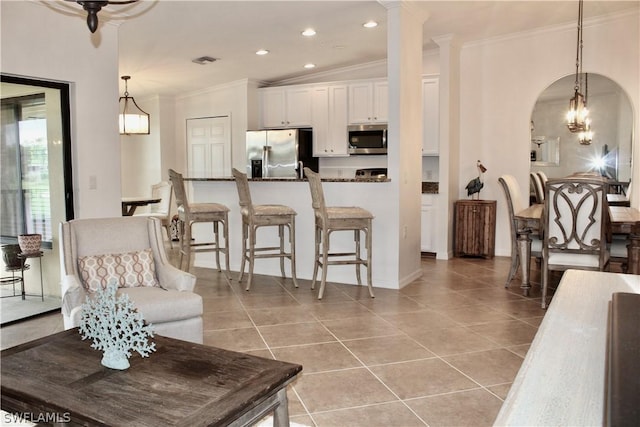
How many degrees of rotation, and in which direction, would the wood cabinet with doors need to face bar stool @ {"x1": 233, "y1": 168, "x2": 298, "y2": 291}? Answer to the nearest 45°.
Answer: approximately 45° to its right

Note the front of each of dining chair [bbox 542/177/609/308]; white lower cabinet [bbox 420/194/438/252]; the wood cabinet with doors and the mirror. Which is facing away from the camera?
the dining chair

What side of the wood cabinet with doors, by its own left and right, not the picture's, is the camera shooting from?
front

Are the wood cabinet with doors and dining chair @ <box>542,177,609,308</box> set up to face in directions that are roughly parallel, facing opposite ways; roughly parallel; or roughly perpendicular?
roughly parallel, facing opposite ways

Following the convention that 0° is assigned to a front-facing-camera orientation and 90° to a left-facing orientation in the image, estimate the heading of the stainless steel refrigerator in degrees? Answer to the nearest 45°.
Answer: approximately 45°

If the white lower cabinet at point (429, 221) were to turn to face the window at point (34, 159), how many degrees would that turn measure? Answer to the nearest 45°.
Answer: approximately 45° to its right

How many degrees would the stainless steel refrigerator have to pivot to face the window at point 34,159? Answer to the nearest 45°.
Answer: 0° — it already faces it

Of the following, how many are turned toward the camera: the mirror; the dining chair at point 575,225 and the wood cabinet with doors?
2

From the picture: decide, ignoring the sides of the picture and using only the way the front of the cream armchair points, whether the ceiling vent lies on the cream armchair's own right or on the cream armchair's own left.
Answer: on the cream armchair's own left

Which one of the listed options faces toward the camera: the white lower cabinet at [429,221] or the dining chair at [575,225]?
the white lower cabinet

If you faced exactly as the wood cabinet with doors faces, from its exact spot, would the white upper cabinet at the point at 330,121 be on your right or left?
on your right

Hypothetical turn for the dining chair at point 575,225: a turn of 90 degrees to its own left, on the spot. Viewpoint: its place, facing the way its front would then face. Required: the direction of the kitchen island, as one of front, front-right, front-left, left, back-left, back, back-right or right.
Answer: front

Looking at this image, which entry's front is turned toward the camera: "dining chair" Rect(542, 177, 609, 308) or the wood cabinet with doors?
the wood cabinet with doors

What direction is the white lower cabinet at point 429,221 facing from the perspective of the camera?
toward the camera

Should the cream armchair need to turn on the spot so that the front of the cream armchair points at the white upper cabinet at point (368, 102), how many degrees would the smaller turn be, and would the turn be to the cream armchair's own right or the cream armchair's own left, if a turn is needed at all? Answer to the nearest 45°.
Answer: approximately 90° to the cream armchair's own left
